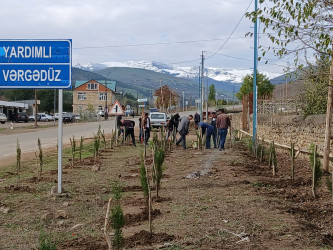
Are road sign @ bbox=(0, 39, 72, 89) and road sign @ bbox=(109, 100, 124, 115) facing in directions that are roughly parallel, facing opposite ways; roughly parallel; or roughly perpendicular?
roughly parallel

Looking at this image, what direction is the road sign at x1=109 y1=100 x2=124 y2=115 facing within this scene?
toward the camera

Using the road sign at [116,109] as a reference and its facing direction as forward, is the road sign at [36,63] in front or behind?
in front

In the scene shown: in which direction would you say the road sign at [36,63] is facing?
toward the camera

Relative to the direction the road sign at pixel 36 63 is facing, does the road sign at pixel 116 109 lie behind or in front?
behind

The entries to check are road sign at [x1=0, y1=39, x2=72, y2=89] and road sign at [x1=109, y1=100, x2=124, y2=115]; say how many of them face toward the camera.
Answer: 2
